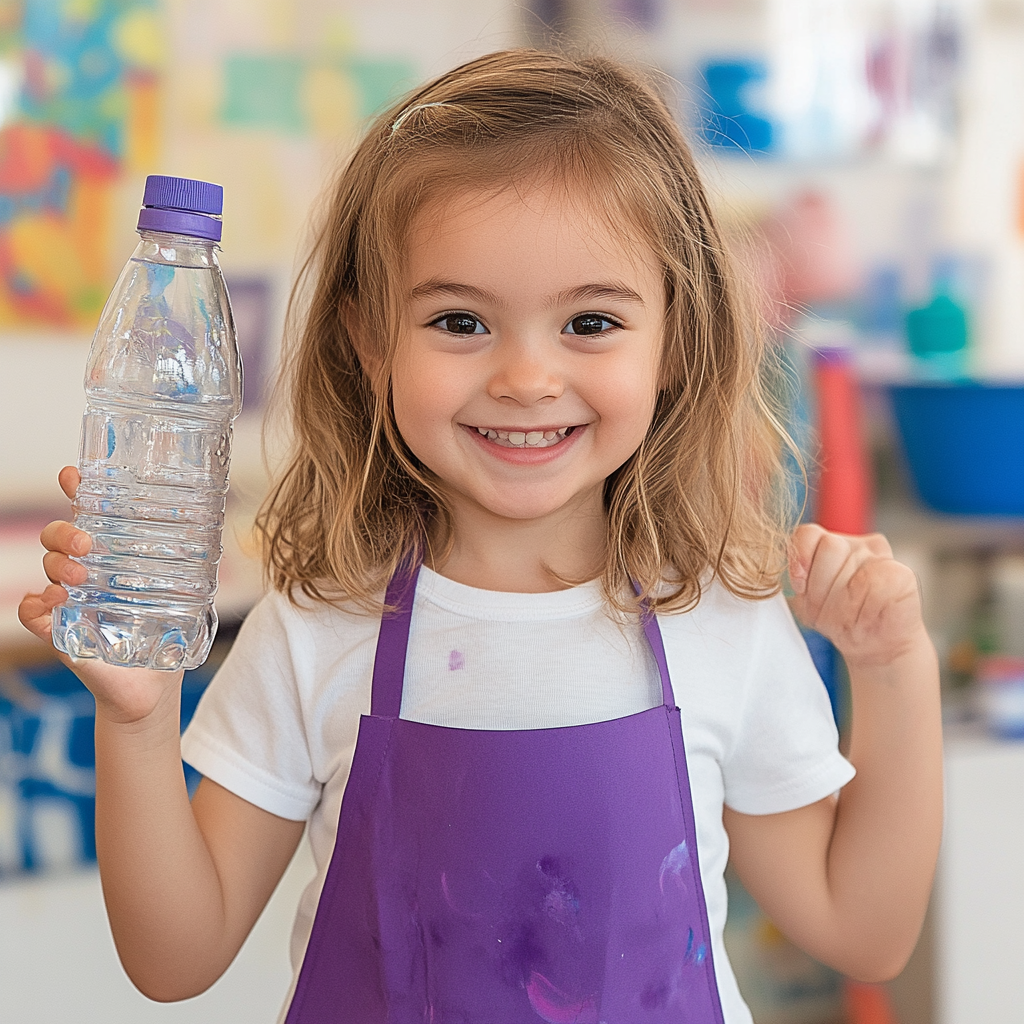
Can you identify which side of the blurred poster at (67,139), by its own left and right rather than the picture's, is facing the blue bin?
left

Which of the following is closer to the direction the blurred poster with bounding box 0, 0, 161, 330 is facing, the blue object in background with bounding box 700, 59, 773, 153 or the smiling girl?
the smiling girl

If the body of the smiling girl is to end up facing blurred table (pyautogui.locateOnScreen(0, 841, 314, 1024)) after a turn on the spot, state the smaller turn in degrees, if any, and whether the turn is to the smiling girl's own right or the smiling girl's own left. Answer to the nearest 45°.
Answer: approximately 135° to the smiling girl's own right

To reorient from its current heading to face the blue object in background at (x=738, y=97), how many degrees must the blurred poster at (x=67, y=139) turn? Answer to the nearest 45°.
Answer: approximately 90° to its left

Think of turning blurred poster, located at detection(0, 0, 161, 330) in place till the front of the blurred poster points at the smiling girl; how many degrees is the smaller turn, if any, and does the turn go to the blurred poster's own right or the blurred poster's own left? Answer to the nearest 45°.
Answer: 0° — it already faces them

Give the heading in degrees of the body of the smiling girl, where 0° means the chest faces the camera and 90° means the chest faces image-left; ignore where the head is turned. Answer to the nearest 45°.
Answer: approximately 0°

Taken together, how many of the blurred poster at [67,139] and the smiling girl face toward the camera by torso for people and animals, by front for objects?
2

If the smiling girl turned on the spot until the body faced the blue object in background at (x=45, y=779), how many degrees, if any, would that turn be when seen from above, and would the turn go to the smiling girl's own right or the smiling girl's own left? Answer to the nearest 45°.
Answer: approximately 135° to the smiling girl's own right

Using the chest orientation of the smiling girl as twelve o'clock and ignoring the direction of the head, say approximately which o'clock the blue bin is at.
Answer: The blue bin is roughly at 7 o'clock from the smiling girl.

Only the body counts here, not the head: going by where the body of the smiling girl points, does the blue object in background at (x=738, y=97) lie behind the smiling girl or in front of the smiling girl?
behind
